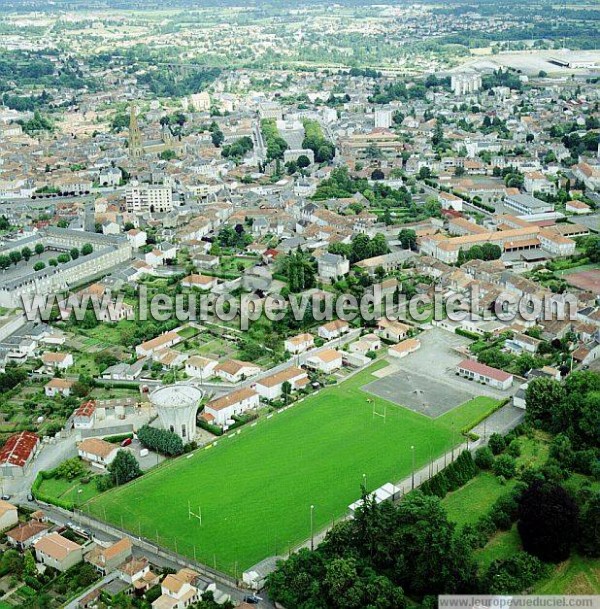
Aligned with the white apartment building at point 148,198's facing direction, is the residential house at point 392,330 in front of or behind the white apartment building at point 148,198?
in front

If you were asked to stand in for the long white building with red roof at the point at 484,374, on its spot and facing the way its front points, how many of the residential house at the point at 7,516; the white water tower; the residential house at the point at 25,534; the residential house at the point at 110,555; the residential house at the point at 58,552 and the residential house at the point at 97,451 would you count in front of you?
6

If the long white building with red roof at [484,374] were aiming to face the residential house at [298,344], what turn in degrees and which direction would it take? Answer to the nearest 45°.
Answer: approximately 45° to its right

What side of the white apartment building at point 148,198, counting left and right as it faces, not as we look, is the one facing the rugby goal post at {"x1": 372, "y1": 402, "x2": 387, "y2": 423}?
front

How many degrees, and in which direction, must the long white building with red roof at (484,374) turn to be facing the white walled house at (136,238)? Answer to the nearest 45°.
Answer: approximately 90° to its right

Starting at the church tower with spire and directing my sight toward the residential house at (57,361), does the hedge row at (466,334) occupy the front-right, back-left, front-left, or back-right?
front-left

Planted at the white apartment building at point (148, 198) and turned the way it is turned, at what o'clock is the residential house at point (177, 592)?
The residential house is roughly at 12 o'clock from the white apartment building.

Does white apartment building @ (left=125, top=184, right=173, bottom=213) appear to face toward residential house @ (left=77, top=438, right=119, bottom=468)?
yes

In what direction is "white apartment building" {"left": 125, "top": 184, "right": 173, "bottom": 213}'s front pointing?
toward the camera

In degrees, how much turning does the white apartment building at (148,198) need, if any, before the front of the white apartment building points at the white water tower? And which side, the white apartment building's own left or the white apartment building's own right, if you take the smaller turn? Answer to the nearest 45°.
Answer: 0° — it already faces it

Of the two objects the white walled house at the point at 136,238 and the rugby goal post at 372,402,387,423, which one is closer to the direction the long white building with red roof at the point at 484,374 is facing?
the rugby goal post

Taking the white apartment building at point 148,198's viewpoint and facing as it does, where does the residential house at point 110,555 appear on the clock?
The residential house is roughly at 12 o'clock from the white apartment building.

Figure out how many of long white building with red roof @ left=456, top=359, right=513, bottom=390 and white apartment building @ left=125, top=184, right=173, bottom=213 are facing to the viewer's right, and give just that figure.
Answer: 0

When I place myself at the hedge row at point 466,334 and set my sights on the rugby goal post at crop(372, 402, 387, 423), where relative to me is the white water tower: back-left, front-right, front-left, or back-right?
front-right

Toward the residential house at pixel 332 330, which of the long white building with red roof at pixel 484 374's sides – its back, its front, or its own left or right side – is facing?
right

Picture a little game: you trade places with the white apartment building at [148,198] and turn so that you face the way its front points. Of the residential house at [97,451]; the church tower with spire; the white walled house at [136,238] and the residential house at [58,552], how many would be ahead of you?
3

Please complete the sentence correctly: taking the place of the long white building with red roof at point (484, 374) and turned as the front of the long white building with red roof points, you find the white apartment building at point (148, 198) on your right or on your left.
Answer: on your right

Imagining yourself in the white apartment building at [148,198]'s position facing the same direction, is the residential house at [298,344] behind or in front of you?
in front

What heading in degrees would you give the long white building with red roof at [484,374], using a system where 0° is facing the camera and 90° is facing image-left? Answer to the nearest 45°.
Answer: approximately 45°
